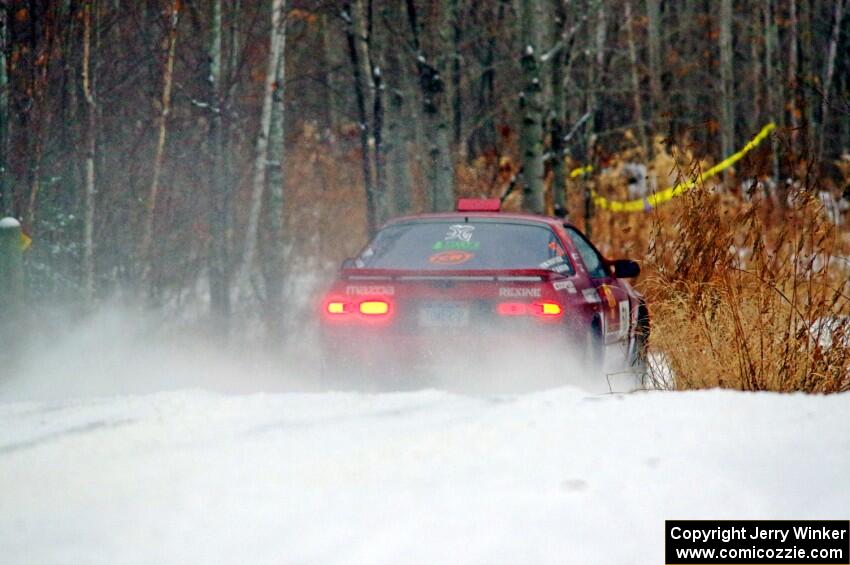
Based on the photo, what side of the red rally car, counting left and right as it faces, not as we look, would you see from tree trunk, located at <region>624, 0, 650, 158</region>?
front

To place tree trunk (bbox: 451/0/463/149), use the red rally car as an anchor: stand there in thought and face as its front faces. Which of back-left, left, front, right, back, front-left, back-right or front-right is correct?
front

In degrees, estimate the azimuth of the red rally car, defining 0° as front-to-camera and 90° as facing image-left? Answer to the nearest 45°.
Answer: approximately 180°

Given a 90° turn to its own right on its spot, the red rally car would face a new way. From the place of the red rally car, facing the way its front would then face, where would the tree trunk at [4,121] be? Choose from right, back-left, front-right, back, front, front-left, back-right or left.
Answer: back-left
